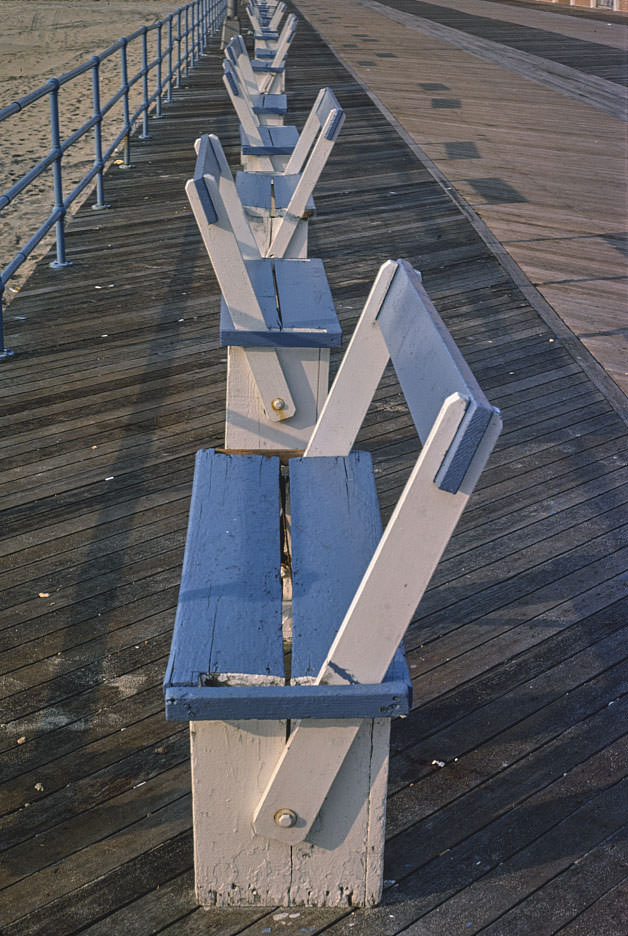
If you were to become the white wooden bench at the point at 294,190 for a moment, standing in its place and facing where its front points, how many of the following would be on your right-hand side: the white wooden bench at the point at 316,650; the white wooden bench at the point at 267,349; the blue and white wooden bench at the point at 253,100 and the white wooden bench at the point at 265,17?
2

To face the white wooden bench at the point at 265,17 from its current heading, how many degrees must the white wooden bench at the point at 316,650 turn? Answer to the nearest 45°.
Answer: approximately 90° to its right

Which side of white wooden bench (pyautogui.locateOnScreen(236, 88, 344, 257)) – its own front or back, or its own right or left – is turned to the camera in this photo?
left

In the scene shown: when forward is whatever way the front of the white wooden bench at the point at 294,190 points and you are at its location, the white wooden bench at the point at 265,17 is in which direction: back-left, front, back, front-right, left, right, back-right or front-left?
right

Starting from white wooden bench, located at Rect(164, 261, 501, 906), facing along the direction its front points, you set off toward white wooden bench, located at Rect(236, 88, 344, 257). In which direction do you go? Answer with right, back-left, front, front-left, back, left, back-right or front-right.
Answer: right

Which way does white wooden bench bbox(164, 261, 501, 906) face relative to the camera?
to the viewer's left

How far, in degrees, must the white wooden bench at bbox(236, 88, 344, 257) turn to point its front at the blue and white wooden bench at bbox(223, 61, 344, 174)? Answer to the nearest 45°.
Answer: approximately 90° to its right
